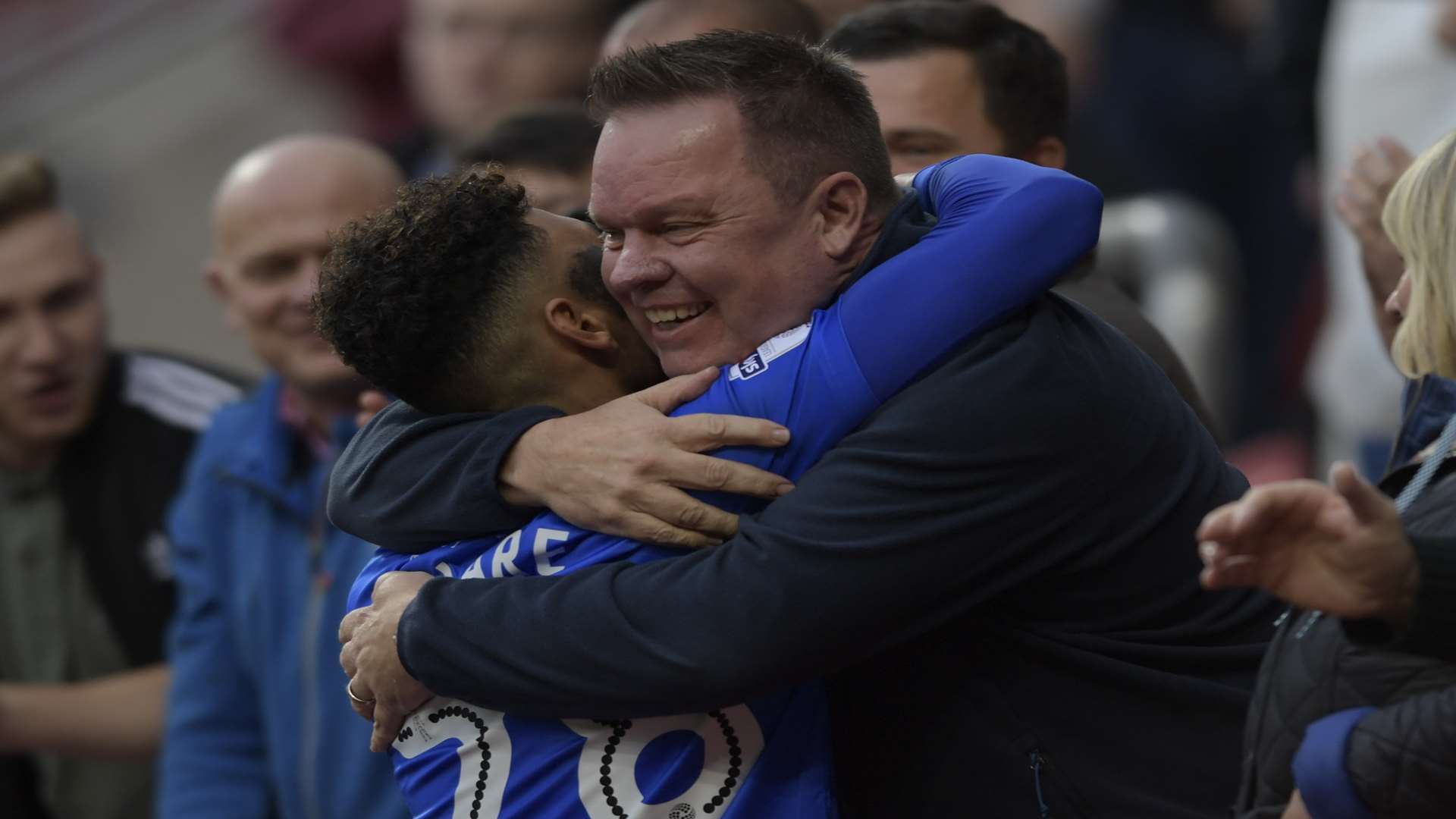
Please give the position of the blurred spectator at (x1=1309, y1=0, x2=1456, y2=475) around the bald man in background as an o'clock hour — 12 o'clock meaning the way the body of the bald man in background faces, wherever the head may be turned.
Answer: The blurred spectator is roughly at 10 o'clock from the bald man in background.

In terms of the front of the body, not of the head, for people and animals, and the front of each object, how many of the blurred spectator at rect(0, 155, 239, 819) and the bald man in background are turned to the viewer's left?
0

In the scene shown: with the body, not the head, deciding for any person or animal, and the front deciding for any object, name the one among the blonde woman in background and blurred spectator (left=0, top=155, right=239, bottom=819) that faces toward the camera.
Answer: the blurred spectator

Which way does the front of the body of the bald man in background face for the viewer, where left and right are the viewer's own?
facing the viewer and to the right of the viewer

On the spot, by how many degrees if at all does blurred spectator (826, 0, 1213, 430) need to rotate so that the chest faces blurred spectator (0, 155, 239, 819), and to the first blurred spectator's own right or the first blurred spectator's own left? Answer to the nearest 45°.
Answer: approximately 45° to the first blurred spectator's own right

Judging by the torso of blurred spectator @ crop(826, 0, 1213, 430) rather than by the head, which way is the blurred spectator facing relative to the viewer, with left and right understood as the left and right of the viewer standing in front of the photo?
facing the viewer and to the left of the viewer

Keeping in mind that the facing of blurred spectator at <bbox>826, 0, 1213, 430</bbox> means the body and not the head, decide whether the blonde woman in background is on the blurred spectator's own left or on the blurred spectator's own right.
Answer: on the blurred spectator's own left

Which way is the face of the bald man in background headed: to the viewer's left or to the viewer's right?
to the viewer's right

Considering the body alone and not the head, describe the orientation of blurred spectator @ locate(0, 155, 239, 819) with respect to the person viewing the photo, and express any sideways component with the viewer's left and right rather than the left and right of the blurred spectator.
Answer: facing the viewer

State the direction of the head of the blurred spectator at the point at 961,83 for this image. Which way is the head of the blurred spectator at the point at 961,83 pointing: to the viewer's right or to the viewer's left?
to the viewer's left

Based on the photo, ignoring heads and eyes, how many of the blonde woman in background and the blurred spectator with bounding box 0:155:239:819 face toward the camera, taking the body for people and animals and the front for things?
1

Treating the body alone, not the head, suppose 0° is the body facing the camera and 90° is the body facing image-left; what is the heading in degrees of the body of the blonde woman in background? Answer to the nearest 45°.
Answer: approximately 90°

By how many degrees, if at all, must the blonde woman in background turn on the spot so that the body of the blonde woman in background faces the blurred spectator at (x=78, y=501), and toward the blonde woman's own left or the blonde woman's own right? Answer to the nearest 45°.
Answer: approximately 45° to the blonde woman's own right
